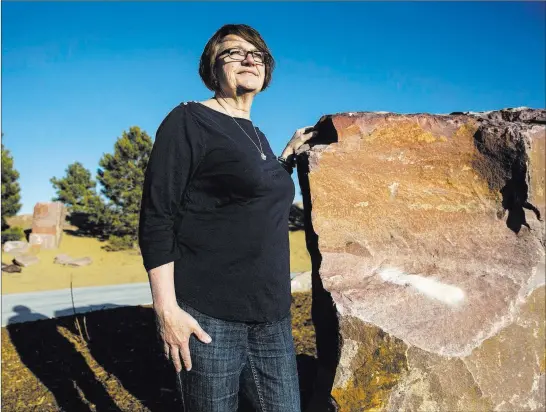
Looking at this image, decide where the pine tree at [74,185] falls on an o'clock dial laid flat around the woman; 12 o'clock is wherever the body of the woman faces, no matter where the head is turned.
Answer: The pine tree is roughly at 7 o'clock from the woman.

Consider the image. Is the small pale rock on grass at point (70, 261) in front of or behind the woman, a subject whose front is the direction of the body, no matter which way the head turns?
behind

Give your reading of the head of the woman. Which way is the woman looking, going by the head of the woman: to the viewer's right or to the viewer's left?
to the viewer's right

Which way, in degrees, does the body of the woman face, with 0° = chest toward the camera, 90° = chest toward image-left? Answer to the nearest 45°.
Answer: approximately 315°

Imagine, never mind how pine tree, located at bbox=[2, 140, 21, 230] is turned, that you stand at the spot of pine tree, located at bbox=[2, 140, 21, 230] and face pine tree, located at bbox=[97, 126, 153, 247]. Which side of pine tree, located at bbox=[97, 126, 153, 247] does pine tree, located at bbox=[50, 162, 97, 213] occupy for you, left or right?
left

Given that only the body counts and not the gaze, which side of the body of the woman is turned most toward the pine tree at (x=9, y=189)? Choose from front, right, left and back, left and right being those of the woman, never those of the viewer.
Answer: back

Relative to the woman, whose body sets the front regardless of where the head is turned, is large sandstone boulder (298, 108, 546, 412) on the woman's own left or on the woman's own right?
on the woman's own left

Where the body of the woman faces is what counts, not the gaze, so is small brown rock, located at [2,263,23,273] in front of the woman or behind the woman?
behind

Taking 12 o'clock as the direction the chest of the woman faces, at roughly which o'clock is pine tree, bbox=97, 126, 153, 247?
The pine tree is roughly at 7 o'clock from the woman.

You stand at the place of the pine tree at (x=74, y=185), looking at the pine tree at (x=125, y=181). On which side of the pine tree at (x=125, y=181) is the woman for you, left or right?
right
